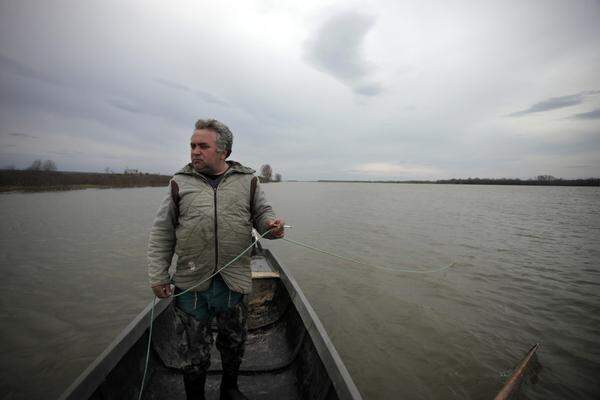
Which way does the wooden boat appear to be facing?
away from the camera

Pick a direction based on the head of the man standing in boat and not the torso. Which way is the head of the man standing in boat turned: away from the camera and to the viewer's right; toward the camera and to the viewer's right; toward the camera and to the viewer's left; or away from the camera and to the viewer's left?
toward the camera and to the viewer's left

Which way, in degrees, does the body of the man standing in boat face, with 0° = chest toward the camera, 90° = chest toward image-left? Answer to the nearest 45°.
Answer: approximately 0°
